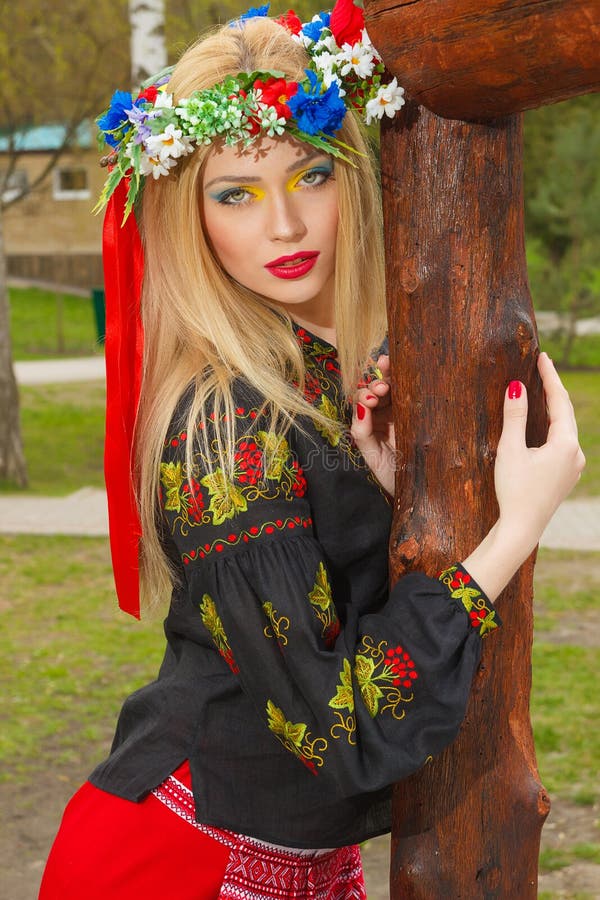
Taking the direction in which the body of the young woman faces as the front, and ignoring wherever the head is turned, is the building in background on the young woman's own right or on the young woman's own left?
on the young woman's own left

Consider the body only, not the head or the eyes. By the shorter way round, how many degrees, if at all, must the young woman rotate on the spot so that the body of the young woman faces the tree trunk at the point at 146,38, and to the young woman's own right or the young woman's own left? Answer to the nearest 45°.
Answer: approximately 90° to the young woman's own left

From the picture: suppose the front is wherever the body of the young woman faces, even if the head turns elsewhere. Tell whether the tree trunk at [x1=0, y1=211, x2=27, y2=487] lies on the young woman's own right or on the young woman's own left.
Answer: on the young woman's own left

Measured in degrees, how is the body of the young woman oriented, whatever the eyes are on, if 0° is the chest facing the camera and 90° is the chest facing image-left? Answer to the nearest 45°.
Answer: approximately 270°
